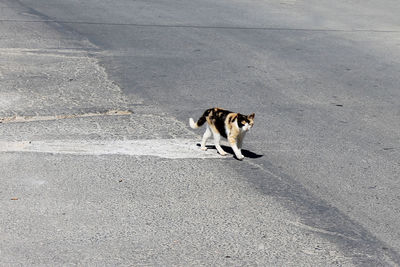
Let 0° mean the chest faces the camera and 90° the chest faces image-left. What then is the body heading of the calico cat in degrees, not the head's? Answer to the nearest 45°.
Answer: approximately 315°
